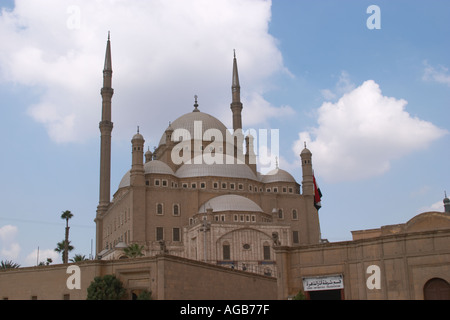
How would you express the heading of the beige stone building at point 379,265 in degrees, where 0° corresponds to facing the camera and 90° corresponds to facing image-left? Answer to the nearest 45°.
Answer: approximately 45°

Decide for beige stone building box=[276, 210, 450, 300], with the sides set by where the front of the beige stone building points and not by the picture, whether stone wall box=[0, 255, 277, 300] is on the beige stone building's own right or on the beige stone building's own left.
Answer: on the beige stone building's own right
